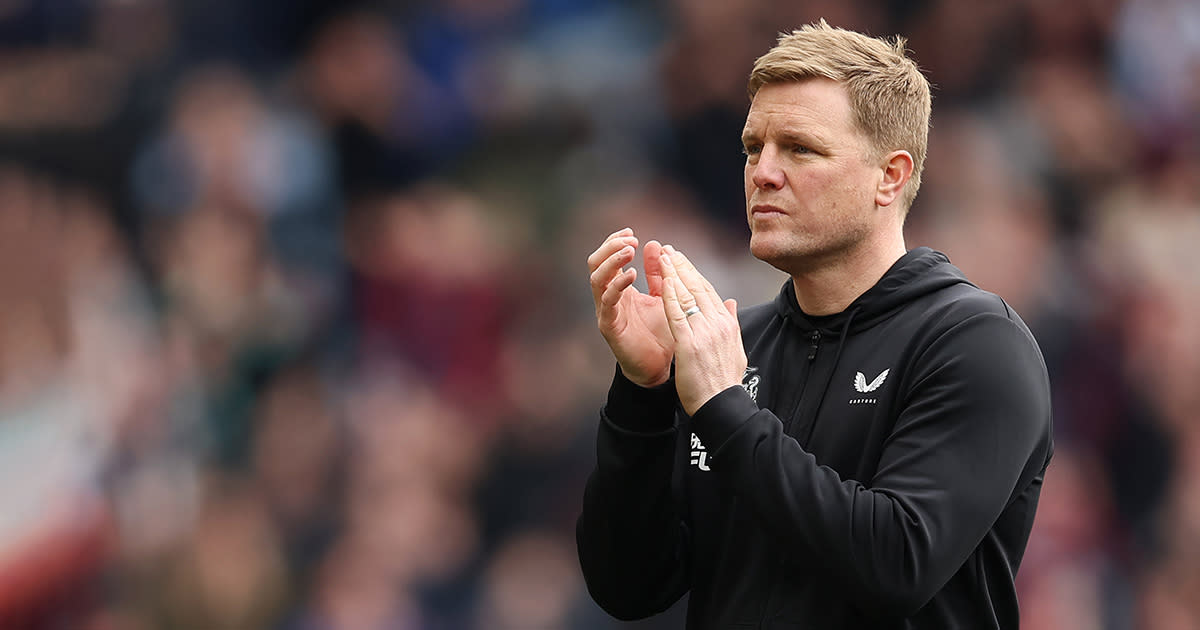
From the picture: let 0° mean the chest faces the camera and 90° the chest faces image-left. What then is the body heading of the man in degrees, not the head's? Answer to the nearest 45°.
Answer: approximately 45°
